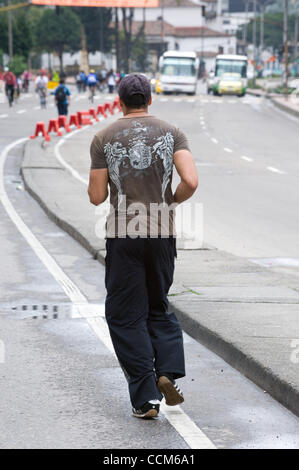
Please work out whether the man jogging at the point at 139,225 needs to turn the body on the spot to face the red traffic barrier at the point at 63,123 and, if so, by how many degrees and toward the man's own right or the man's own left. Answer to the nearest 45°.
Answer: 0° — they already face it

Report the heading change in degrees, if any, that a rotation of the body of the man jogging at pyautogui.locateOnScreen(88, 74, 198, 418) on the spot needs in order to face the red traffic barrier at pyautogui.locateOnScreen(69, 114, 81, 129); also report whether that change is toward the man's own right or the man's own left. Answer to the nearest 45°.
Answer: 0° — they already face it

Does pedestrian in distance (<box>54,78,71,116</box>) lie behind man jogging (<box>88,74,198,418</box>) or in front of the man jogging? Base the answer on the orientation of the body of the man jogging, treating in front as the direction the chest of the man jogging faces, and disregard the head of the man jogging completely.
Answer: in front

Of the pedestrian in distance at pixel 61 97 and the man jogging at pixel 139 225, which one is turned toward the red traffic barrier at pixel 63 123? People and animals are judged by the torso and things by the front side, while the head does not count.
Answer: the man jogging

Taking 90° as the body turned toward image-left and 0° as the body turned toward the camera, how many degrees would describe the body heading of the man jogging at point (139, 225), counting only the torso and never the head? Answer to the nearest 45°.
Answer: approximately 180°
